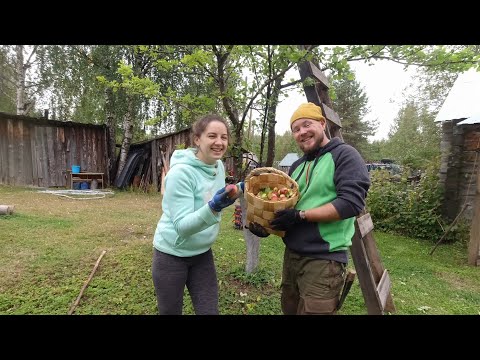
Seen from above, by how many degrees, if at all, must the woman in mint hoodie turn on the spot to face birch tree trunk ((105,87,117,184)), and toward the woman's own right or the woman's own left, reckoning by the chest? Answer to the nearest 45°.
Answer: approximately 135° to the woman's own left

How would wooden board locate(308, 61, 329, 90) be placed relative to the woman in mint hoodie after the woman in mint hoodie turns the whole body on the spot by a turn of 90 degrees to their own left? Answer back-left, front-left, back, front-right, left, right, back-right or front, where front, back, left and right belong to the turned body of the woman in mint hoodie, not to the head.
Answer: front

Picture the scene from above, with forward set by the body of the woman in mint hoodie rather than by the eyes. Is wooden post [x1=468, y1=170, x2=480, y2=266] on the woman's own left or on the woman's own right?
on the woman's own left

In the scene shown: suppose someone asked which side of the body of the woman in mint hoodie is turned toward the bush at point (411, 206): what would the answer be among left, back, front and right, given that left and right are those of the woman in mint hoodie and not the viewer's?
left

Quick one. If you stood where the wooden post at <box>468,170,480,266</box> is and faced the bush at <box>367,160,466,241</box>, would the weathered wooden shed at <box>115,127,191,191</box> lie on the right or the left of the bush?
left

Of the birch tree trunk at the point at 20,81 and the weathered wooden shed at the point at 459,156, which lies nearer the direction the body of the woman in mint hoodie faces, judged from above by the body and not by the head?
the weathered wooden shed

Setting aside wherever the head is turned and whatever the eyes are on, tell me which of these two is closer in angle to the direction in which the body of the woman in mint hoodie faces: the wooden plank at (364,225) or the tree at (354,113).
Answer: the wooden plank

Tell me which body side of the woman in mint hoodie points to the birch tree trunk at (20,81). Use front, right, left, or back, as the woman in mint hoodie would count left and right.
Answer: back

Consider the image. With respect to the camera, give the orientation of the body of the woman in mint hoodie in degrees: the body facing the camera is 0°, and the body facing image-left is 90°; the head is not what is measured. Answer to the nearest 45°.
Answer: approximately 315°

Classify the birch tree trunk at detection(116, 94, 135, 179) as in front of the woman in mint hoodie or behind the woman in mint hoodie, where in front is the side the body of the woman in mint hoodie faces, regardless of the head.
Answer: behind
